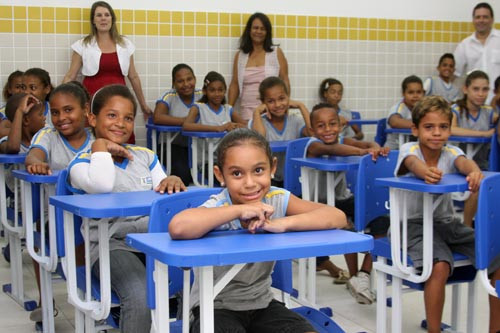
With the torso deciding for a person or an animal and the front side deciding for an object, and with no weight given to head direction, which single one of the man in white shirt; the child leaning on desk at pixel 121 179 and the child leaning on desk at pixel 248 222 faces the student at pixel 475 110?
the man in white shirt

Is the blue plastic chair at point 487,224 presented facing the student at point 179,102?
no

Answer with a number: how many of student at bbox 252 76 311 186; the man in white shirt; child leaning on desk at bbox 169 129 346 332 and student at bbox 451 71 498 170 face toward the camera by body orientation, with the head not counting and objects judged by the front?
4

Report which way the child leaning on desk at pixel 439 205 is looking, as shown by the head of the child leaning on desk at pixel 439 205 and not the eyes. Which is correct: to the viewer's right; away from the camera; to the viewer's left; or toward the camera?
toward the camera

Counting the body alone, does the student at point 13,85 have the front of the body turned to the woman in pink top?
no

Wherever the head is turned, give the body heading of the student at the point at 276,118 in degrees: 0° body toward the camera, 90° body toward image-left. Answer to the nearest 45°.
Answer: approximately 0°

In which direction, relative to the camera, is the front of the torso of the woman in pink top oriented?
toward the camera

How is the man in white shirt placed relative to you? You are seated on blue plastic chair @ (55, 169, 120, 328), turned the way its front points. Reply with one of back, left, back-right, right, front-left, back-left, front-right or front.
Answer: left

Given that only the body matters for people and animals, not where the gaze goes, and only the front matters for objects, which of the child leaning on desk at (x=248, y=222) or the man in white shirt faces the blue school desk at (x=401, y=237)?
the man in white shirt

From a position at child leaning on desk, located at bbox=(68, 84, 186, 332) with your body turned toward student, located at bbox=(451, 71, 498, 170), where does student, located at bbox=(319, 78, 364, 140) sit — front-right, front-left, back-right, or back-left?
front-left

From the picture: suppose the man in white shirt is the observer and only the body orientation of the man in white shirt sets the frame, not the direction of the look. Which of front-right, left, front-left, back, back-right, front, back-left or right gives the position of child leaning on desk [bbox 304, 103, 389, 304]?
front

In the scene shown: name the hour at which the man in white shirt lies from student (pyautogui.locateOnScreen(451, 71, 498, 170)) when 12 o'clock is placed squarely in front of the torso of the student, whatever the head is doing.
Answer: The man in white shirt is roughly at 6 o'clock from the student.

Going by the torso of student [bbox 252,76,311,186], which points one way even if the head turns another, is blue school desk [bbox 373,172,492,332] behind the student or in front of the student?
in front

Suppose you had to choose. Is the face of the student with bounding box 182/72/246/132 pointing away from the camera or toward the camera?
toward the camera

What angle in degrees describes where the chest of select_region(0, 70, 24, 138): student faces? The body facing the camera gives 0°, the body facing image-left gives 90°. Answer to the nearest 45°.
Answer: approximately 315°

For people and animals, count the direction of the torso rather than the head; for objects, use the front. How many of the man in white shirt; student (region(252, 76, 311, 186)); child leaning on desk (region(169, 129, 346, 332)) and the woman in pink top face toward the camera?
4

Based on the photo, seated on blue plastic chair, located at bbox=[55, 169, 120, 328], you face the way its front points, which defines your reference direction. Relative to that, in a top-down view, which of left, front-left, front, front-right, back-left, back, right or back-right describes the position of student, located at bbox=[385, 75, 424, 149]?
left

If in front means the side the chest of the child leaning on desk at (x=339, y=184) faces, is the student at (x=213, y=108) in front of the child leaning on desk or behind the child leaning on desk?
behind

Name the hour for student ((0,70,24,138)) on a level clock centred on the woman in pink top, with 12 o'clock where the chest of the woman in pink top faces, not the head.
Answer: The student is roughly at 2 o'clock from the woman in pink top.

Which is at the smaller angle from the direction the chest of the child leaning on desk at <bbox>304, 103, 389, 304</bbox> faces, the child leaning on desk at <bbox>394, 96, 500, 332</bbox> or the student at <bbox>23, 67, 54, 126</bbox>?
the child leaning on desk

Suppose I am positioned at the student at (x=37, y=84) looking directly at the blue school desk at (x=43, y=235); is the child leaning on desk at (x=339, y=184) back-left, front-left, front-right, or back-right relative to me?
front-left

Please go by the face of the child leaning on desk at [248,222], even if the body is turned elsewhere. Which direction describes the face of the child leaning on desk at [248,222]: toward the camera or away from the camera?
toward the camera
